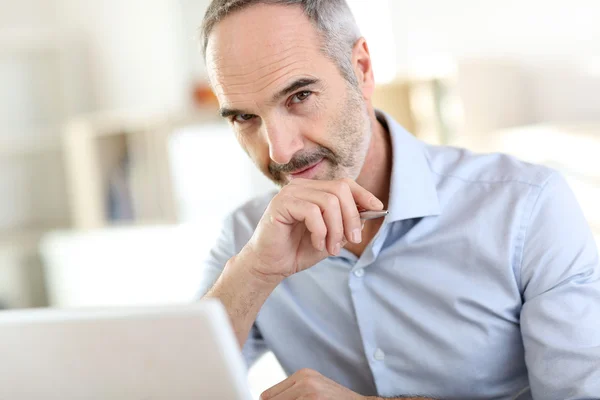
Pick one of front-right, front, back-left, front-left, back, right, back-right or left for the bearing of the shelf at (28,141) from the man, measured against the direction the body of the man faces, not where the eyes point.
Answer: right

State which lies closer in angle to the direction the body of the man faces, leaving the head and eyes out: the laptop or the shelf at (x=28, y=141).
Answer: the laptop

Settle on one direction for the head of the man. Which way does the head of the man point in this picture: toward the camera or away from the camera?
toward the camera

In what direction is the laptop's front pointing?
away from the camera

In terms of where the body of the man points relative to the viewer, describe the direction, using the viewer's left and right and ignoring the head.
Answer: facing the viewer and to the left of the viewer

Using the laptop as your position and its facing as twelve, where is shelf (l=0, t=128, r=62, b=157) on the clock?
The shelf is roughly at 12 o'clock from the laptop.

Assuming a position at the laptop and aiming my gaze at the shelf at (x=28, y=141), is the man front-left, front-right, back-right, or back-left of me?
front-right

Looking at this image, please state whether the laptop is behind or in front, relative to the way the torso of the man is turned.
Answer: in front

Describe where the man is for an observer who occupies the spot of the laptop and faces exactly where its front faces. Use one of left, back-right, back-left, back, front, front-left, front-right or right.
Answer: front-right

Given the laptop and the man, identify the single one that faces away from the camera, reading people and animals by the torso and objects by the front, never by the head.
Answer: the laptop

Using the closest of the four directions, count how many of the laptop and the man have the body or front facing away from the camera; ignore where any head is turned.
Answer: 1
